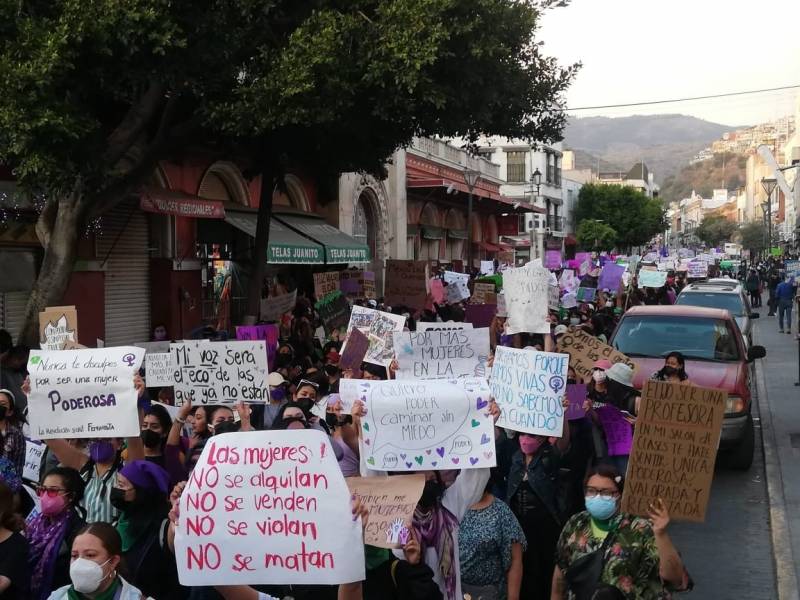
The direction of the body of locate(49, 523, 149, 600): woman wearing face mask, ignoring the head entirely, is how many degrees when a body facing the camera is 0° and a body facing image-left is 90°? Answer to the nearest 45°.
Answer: approximately 45°

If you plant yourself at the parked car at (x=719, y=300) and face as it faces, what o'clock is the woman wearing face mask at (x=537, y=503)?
The woman wearing face mask is roughly at 12 o'clock from the parked car.

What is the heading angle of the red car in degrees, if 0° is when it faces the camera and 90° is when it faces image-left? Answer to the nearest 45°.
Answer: approximately 0°

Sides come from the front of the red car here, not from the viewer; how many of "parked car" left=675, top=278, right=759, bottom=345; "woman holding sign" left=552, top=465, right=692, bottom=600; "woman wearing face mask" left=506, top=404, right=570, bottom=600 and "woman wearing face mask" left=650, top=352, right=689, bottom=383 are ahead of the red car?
3

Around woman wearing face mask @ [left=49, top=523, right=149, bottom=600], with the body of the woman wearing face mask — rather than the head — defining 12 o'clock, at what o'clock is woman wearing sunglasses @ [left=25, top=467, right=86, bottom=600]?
The woman wearing sunglasses is roughly at 4 o'clock from the woman wearing face mask.

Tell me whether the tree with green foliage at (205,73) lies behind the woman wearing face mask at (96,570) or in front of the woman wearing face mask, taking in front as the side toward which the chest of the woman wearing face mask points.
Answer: behind

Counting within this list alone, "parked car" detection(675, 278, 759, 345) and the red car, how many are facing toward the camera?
2

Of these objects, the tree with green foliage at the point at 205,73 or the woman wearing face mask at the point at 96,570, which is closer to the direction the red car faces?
the woman wearing face mask

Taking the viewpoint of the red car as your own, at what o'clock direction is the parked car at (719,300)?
The parked car is roughly at 6 o'clock from the red car.

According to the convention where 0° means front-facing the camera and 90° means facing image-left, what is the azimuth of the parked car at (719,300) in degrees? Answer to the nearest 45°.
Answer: approximately 0°

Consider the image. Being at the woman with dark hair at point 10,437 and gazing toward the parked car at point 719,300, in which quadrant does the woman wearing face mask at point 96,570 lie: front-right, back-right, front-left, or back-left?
back-right
